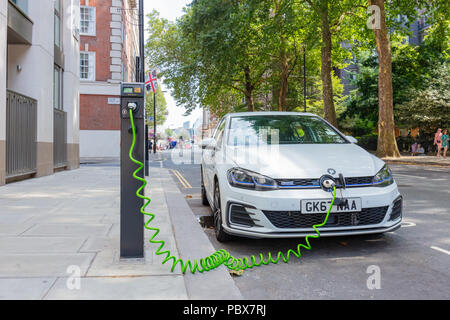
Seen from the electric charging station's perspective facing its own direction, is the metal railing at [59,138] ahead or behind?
behind

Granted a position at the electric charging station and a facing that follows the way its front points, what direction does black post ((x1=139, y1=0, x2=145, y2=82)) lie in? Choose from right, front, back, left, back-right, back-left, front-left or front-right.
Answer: back

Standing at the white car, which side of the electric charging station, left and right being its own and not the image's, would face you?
left

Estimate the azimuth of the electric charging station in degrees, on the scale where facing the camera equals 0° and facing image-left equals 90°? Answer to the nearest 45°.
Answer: approximately 0°

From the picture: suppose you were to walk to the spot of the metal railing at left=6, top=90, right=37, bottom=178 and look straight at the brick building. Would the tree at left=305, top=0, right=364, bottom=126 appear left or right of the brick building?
right
